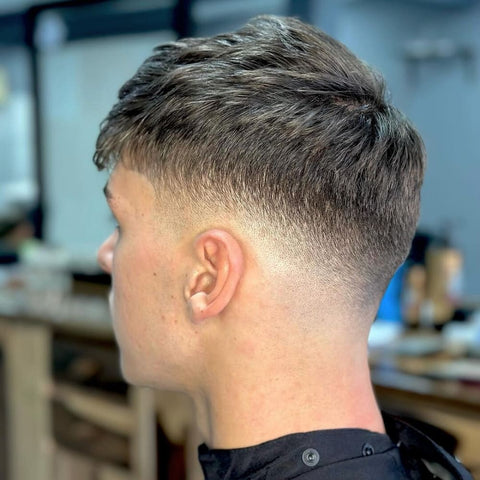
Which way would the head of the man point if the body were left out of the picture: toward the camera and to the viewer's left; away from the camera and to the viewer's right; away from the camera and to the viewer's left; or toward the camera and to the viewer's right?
away from the camera and to the viewer's left

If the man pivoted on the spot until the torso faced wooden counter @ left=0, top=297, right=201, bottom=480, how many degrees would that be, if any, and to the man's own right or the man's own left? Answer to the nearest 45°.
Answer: approximately 45° to the man's own right

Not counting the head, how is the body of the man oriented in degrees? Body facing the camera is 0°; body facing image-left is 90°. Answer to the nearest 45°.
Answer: approximately 135°
